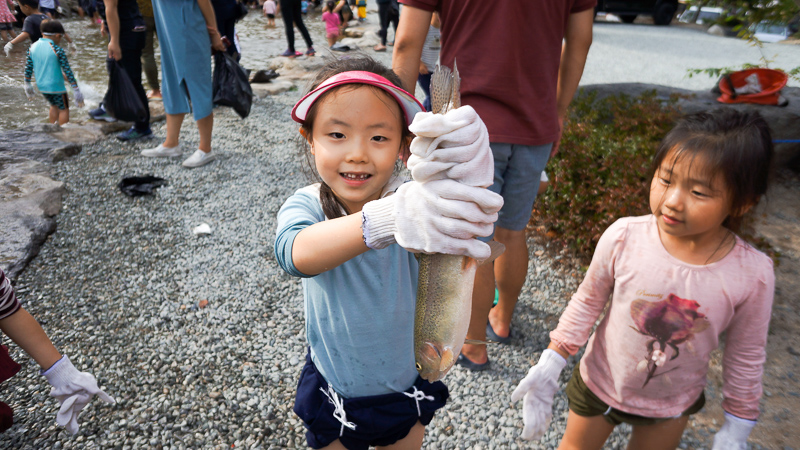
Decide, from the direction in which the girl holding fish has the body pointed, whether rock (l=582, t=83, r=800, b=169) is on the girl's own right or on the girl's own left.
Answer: on the girl's own left

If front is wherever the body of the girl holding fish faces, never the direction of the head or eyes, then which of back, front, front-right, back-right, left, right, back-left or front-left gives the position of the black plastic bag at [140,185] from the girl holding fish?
back-right

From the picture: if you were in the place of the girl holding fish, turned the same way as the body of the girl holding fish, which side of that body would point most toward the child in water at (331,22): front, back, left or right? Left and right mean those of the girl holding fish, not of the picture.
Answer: back

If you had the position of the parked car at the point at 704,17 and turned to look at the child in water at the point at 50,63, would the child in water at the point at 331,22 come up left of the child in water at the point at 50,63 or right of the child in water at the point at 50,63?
right

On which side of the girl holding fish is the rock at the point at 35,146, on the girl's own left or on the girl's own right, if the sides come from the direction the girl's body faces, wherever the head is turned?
on the girl's own right

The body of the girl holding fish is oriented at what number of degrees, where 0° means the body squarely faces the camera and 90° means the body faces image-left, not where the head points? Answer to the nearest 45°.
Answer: approximately 0°

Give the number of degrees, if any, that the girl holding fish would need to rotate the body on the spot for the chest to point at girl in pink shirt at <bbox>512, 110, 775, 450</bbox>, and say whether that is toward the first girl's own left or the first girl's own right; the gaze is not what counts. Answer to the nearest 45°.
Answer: approximately 90° to the first girl's own left
